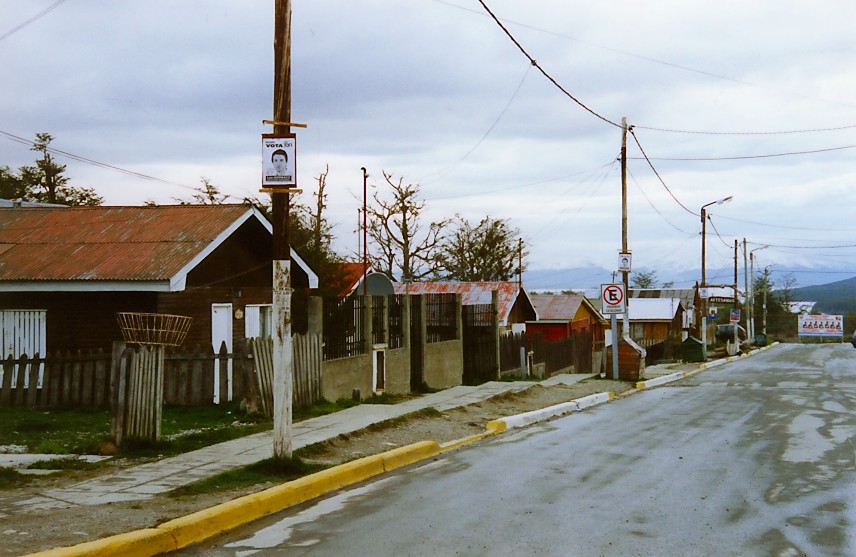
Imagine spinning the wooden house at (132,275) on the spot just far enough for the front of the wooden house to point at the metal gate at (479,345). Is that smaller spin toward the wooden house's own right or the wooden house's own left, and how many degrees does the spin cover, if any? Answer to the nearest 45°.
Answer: approximately 90° to the wooden house's own left

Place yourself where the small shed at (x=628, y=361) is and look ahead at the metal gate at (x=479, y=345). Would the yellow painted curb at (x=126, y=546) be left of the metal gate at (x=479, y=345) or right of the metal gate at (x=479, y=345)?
left

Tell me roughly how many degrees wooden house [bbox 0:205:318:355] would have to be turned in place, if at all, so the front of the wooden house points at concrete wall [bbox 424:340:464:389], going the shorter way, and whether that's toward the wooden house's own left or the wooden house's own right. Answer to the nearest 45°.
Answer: approximately 45° to the wooden house's own left

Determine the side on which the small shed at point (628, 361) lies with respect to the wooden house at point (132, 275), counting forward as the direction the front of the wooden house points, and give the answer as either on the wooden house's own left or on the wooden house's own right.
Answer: on the wooden house's own left

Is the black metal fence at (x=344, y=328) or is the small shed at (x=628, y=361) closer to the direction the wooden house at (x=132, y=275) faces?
the black metal fence

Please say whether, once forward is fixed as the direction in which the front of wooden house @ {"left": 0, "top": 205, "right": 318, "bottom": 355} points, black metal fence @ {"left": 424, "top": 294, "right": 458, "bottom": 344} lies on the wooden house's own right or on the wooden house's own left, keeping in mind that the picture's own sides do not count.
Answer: on the wooden house's own left

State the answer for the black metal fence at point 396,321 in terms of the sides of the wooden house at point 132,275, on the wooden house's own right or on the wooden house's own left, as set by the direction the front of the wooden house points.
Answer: on the wooden house's own left

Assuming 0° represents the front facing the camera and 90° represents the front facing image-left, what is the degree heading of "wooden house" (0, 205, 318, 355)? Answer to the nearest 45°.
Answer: approximately 315°
